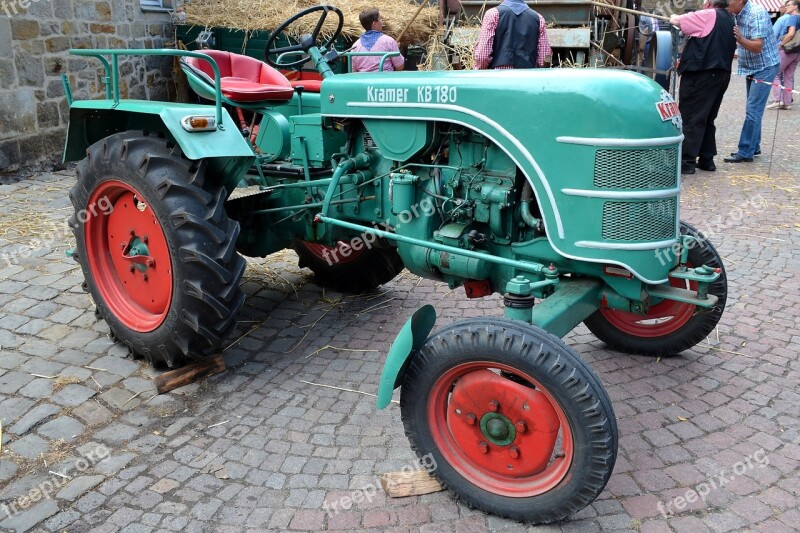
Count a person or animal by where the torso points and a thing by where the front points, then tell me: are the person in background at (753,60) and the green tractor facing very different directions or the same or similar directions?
very different directions

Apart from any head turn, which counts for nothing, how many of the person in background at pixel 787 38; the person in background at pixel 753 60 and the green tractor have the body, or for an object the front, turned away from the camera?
0

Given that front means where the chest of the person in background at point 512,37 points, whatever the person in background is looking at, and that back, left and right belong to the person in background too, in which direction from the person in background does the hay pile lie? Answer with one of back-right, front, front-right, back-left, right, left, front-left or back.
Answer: front-left

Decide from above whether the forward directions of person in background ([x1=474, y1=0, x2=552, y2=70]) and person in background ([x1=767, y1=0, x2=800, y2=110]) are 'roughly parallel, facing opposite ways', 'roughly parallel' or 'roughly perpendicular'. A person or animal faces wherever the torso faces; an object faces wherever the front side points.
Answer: roughly perpendicular

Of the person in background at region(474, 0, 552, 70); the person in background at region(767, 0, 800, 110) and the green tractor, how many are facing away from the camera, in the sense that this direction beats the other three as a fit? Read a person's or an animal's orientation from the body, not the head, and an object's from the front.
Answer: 1

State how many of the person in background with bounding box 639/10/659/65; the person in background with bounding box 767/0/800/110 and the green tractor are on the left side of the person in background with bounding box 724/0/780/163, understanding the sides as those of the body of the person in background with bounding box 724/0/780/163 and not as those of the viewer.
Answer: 1

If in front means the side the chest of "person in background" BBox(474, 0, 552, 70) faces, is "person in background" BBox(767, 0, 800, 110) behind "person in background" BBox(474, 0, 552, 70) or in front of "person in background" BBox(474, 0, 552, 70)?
in front

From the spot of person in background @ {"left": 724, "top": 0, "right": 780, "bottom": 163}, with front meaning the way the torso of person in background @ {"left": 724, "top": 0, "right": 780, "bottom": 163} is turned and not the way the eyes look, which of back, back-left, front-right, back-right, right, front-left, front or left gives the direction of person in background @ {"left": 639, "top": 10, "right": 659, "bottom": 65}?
front-right

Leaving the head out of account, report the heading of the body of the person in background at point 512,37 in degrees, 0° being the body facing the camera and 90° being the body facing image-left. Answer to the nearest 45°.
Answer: approximately 180°

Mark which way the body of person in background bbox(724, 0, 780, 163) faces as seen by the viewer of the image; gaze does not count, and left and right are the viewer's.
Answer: facing to the left of the viewer

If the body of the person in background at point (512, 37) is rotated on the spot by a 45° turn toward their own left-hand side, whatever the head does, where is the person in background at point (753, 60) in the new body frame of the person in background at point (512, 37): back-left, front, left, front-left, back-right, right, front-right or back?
right

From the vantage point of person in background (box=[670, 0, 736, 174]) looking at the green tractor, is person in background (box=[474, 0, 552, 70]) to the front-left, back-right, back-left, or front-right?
front-right

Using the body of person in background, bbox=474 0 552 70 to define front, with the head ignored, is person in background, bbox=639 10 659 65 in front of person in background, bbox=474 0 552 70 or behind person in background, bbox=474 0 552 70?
in front

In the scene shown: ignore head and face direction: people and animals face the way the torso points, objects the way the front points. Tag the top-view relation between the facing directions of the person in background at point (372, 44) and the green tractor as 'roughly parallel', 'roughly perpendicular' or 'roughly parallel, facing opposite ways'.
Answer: roughly perpendicular

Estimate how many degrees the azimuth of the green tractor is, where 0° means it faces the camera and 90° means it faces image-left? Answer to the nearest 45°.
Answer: approximately 315°
